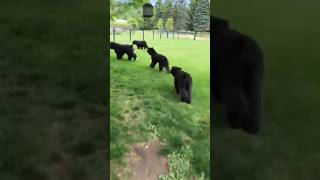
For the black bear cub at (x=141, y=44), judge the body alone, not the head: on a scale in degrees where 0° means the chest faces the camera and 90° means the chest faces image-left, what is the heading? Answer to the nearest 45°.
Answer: approximately 90°

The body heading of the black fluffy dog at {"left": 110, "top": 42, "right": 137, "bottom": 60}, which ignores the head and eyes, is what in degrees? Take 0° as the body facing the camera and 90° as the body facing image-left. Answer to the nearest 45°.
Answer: approximately 90°
